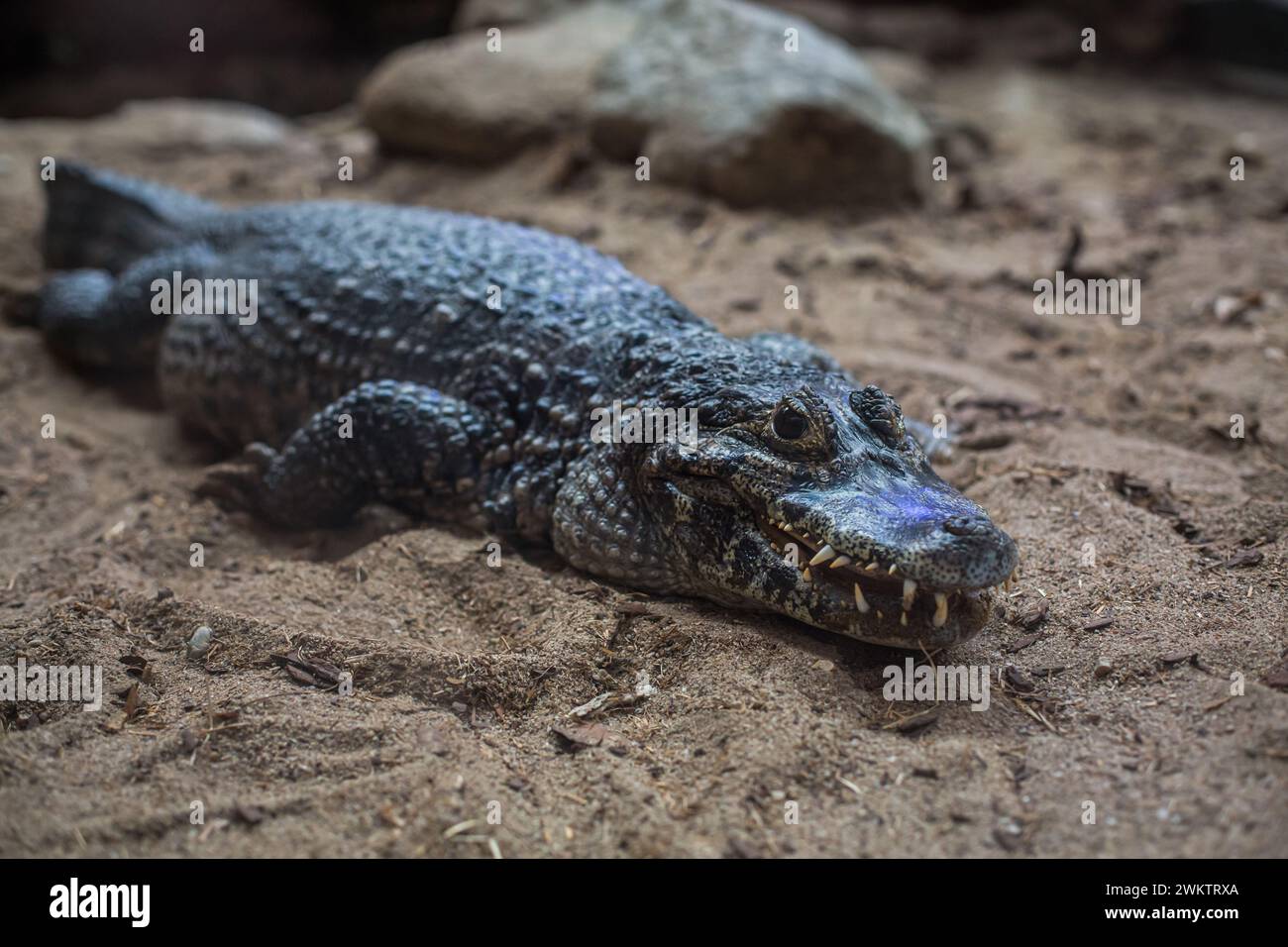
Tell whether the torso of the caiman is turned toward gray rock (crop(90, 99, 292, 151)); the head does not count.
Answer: no

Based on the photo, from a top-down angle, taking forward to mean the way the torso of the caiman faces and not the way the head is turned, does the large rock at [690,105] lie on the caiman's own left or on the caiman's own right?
on the caiman's own left

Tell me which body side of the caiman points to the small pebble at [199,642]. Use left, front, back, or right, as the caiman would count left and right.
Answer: right

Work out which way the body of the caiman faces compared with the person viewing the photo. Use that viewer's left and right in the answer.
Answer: facing the viewer and to the right of the viewer

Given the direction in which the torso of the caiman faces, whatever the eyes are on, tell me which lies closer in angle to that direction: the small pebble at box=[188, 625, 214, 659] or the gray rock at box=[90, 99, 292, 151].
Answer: the small pebble

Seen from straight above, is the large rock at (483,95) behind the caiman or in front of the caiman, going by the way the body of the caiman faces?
behind

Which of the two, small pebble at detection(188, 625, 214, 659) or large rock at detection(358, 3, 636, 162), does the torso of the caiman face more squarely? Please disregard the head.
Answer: the small pebble
